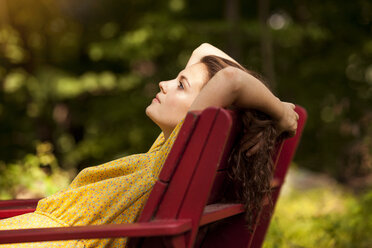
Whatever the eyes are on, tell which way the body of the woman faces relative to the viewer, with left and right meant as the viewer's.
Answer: facing to the left of the viewer

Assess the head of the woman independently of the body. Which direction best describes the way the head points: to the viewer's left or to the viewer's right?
to the viewer's left
